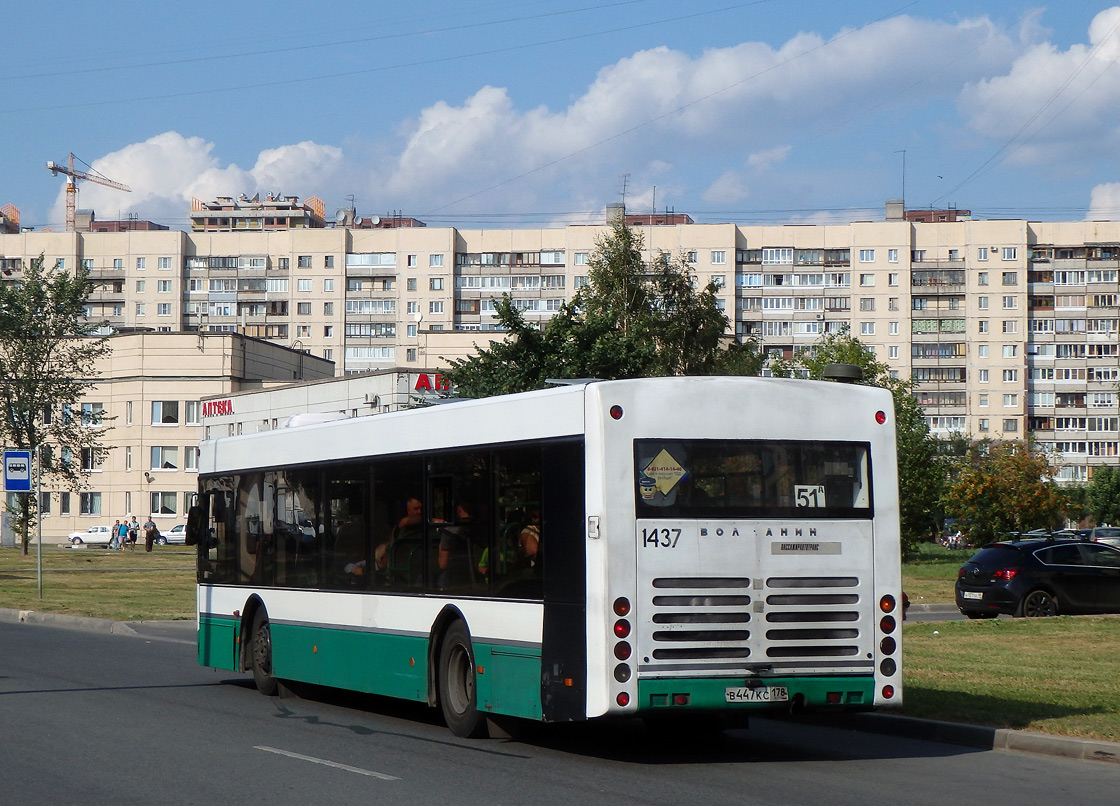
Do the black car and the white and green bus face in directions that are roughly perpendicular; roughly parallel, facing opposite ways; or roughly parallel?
roughly perpendicular

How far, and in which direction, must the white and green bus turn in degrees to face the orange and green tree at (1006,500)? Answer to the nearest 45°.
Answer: approximately 45° to its right

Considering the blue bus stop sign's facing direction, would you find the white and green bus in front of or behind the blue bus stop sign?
in front

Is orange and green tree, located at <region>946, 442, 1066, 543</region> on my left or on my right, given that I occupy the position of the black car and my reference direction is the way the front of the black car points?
on my left

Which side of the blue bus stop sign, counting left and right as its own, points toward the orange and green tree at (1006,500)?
left

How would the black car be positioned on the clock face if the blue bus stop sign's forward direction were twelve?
The black car is roughly at 10 o'clock from the blue bus stop sign.

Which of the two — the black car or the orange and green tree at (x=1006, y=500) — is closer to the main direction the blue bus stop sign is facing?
the black car

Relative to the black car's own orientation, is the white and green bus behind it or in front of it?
behind

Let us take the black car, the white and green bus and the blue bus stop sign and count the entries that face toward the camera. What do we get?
1

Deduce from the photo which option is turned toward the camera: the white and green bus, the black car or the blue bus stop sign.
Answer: the blue bus stop sign

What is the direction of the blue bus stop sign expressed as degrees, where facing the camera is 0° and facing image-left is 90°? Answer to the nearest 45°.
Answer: approximately 0°

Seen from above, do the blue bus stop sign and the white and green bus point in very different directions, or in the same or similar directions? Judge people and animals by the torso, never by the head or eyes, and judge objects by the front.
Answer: very different directions

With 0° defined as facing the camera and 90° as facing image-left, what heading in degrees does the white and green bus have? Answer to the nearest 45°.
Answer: approximately 135°

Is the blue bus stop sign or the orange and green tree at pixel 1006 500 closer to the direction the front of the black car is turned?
the orange and green tree
